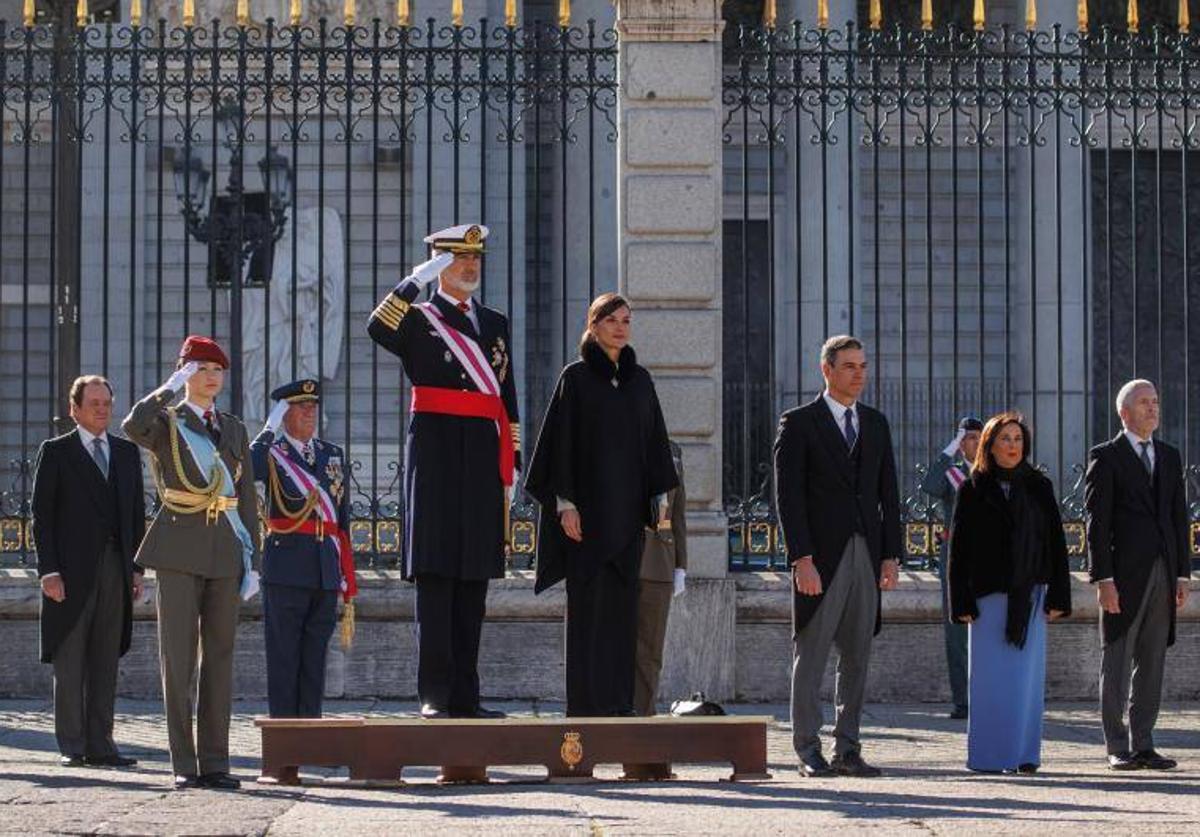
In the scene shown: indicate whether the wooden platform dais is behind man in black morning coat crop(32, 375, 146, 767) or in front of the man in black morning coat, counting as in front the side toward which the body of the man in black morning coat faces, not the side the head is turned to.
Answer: in front

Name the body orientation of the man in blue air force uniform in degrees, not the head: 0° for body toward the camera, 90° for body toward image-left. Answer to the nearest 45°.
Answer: approximately 315°

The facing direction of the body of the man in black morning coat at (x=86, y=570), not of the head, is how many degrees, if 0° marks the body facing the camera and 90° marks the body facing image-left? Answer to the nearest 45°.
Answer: approximately 315°

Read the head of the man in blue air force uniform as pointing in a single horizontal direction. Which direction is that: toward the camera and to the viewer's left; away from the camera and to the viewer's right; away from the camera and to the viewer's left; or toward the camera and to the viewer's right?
toward the camera and to the viewer's right

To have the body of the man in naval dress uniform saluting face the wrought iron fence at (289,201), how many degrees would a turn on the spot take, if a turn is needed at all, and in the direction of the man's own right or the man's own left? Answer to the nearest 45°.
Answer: approximately 135° to the man's own left

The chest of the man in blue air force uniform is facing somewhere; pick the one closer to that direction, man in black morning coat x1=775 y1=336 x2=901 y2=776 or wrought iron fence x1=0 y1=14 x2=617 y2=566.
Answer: the man in black morning coat
